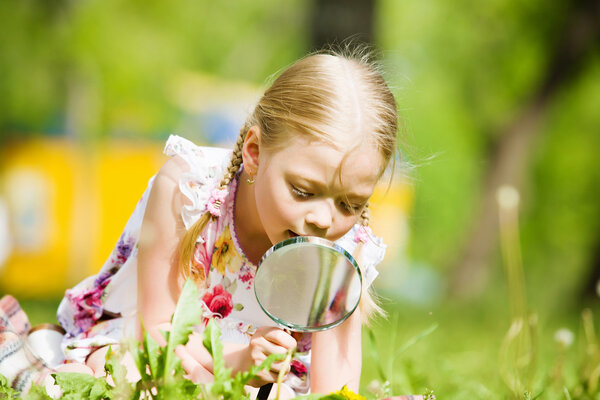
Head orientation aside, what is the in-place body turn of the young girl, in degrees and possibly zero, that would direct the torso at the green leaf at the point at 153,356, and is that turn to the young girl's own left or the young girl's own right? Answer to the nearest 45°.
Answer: approximately 90° to the young girl's own right

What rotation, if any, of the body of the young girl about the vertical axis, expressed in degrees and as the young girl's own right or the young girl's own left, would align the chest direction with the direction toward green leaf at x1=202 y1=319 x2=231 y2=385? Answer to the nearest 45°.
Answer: approximately 45° to the young girl's own right

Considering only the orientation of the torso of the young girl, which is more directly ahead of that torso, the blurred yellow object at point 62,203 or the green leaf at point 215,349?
the green leaf

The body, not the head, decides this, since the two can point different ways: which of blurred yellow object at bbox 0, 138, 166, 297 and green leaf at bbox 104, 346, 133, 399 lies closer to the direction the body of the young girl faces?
the green leaf

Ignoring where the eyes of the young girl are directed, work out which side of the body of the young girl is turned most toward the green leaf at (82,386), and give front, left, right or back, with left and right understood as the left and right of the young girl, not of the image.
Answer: right

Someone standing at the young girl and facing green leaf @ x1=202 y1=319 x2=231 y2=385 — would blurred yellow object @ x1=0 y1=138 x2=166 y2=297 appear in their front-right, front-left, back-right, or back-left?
back-right

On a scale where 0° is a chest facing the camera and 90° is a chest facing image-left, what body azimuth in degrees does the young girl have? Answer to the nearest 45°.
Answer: approximately 315°

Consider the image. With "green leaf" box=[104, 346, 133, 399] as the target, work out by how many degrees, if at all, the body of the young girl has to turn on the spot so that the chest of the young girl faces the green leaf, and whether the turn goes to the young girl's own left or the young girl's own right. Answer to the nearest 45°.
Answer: approximately 90° to the young girl's own right

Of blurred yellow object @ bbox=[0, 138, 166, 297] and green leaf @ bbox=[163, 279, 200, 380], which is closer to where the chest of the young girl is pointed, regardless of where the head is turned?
the green leaf

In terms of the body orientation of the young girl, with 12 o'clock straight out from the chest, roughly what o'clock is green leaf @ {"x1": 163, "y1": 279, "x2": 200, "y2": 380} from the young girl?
The green leaf is roughly at 2 o'clock from the young girl.
